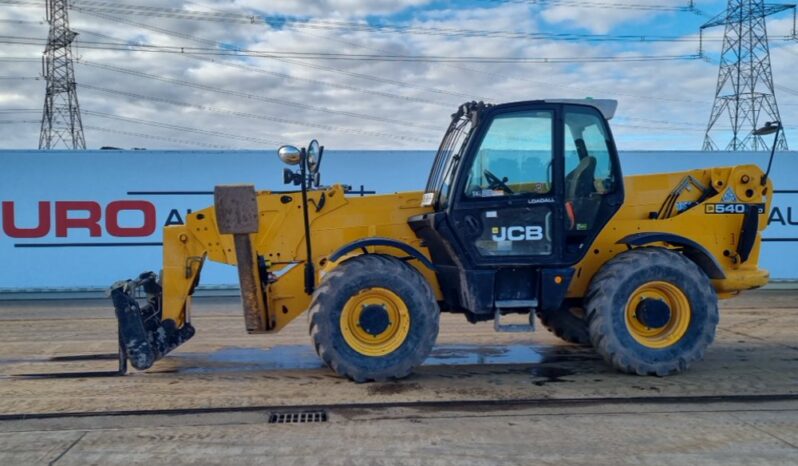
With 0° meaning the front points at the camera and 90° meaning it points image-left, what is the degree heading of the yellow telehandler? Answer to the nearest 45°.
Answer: approximately 90°

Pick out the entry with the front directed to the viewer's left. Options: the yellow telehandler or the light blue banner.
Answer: the yellow telehandler

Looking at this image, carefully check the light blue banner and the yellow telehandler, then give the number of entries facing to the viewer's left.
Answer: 1

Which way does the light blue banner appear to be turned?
toward the camera

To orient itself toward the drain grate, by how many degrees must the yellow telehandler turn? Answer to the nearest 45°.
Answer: approximately 45° to its left

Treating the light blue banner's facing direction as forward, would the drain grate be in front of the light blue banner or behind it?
in front

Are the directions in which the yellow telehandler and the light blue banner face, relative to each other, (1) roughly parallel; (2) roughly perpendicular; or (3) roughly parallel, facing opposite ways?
roughly perpendicular

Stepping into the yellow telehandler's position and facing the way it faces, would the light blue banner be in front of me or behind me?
in front
